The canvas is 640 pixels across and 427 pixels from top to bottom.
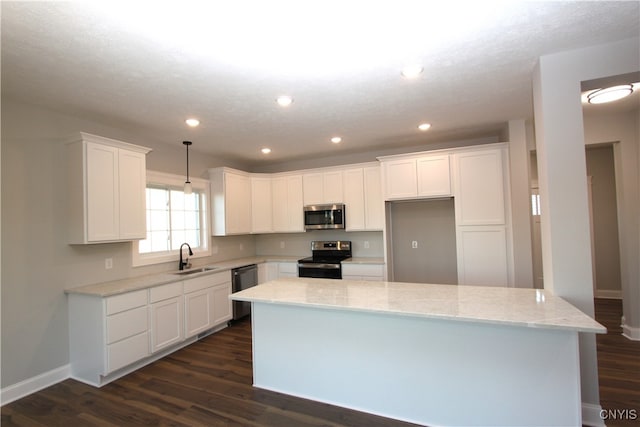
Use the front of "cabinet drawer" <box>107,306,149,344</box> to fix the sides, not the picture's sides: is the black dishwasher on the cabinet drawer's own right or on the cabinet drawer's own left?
on the cabinet drawer's own left

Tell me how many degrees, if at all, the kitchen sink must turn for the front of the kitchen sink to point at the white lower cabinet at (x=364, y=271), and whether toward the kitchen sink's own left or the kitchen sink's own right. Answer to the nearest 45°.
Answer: approximately 45° to the kitchen sink's own left

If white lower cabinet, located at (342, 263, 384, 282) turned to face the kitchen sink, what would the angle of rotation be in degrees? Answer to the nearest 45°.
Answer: approximately 90° to its right

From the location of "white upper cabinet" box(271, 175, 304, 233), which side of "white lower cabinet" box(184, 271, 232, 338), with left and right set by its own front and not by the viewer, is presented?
left

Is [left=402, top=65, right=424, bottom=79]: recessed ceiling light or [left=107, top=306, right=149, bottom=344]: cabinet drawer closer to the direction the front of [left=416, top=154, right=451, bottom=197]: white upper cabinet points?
the recessed ceiling light

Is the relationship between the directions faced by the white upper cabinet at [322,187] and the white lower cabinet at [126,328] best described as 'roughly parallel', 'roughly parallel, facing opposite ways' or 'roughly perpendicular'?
roughly perpendicular

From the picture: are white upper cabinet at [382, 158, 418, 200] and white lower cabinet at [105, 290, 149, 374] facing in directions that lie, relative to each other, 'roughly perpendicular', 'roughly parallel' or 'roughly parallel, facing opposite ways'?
roughly perpendicular
